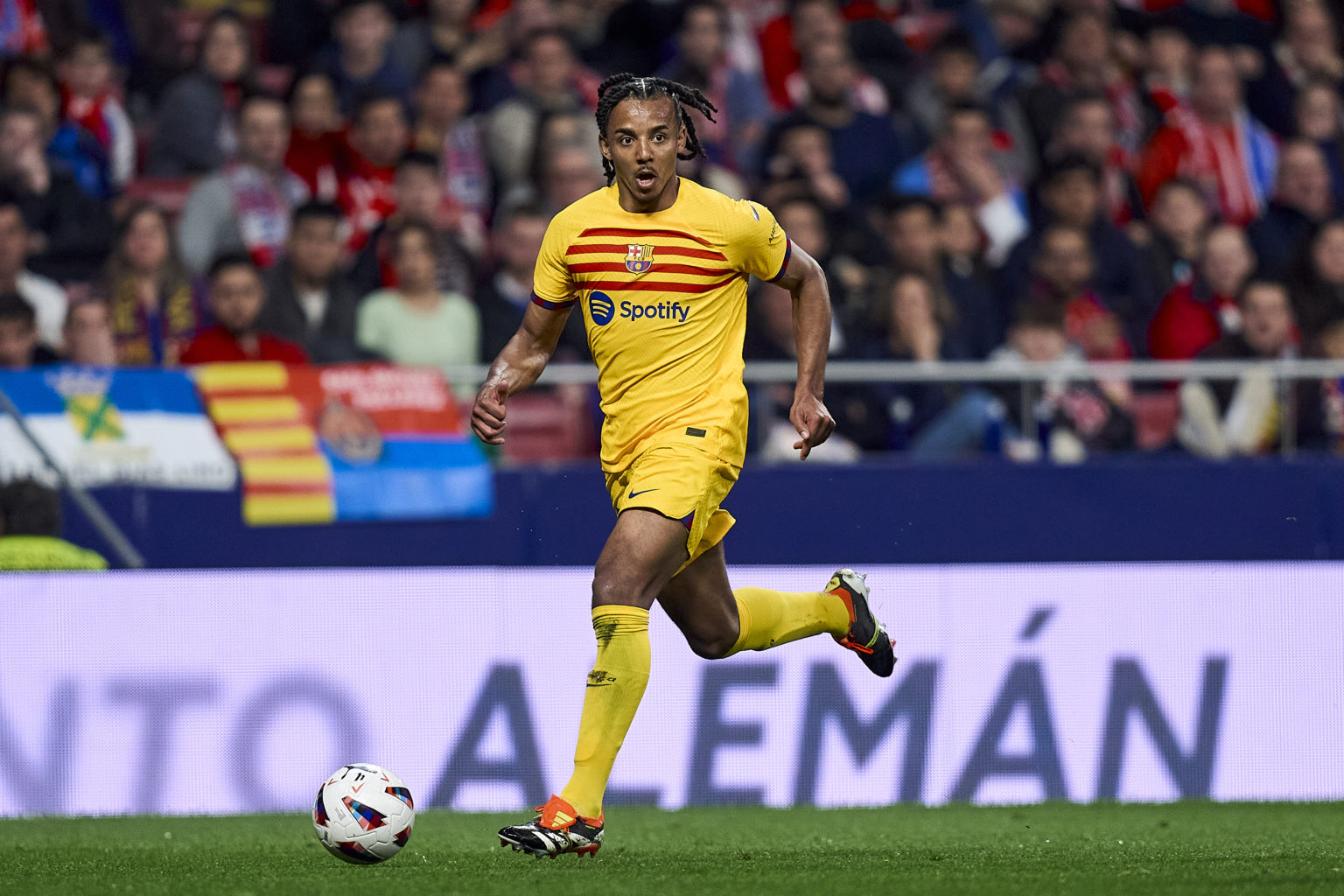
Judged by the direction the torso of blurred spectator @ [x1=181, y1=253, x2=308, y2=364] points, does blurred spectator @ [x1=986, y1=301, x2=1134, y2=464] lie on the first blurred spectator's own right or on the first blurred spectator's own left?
on the first blurred spectator's own left

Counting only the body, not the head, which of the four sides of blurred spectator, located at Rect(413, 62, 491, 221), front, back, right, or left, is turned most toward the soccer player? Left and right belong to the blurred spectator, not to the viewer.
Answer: front

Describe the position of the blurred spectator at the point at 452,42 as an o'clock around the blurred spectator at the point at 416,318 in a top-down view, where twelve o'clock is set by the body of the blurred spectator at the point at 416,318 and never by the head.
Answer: the blurred spectator at the point at 452,42 is roughly at 6 o'clock from the blurred spectator at the point at 416,318.

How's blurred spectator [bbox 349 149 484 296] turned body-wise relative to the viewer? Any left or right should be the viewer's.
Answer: facing the viewer

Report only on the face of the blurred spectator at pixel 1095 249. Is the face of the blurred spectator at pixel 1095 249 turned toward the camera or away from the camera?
toward the camera

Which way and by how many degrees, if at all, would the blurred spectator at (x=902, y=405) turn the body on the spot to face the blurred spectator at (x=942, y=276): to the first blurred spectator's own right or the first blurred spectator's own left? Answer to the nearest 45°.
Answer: approximately 180°

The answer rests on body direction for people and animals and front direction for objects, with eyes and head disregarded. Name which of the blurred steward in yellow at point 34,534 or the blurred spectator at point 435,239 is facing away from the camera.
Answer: the blurred steward in yellow at point 34,534

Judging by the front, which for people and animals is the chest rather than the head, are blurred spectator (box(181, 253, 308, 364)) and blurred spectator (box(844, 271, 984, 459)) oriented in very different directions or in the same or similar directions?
same or similar directions

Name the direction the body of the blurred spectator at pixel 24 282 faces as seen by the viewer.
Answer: toward the camera

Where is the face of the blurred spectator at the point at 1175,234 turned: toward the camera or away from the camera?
toward the camera

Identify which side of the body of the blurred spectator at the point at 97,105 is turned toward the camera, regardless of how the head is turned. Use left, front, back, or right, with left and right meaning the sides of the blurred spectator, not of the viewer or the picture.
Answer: front

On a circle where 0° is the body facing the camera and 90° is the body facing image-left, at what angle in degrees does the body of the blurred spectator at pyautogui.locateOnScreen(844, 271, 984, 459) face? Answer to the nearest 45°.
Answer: approximately 0°

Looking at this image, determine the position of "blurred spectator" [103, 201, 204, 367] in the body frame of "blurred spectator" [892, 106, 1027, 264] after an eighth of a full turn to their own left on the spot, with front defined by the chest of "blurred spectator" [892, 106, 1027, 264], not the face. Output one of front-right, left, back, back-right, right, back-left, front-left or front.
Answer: right

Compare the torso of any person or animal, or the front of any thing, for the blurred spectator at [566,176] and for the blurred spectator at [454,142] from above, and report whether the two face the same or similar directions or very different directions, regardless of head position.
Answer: same or similar directions

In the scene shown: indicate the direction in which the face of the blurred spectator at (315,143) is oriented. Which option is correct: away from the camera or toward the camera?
toward the camera

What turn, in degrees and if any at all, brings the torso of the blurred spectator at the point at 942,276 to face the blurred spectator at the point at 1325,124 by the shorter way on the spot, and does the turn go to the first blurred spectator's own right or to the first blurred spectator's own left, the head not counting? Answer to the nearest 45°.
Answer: approximately 180°
